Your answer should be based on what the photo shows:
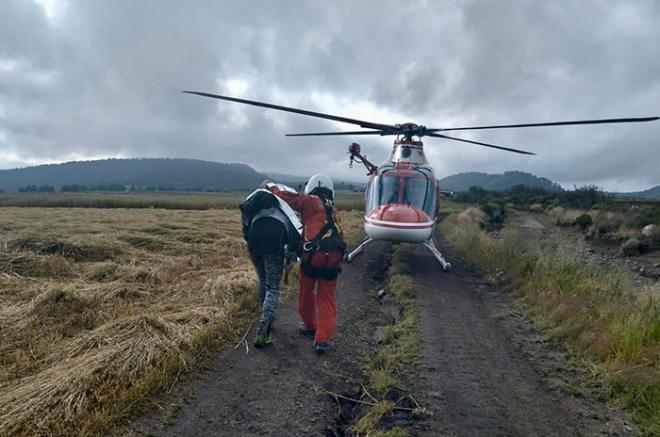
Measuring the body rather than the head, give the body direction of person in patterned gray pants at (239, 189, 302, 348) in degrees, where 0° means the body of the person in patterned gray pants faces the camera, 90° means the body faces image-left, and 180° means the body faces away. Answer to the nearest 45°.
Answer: approximately 180°

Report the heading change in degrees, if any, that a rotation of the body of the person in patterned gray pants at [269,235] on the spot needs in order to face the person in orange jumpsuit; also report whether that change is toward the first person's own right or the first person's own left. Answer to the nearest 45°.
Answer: approximately 90° to the first person's own right

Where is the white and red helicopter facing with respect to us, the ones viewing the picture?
facing the viewer

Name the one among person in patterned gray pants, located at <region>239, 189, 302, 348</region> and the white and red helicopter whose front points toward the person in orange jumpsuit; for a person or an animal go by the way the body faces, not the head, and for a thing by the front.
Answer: the white and red helicopter

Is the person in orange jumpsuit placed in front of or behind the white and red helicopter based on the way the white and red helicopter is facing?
in front

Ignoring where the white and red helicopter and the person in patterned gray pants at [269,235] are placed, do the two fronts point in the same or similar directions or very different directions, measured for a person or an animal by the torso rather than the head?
very different directions

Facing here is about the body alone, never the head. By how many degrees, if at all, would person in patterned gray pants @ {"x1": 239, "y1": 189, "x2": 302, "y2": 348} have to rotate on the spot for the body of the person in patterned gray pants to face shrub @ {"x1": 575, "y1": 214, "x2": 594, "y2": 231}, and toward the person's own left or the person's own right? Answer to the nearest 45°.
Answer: approximately 45° to the person's own right

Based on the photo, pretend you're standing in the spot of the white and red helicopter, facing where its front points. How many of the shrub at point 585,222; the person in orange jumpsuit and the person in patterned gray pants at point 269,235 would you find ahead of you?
2

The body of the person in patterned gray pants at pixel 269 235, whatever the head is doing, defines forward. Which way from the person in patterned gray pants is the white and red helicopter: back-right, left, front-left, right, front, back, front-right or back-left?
front-right

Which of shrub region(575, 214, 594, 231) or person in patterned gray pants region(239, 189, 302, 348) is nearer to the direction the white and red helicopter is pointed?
the person in patterned gray pants

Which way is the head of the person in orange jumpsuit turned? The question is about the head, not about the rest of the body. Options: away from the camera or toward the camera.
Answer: away from the camera

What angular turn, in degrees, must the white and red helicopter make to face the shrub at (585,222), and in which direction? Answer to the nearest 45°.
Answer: approximately 135° to its left

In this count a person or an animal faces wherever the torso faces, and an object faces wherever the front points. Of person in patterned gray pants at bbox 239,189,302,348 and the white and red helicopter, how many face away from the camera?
1
